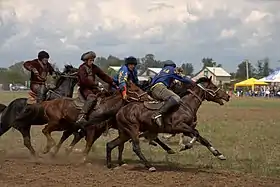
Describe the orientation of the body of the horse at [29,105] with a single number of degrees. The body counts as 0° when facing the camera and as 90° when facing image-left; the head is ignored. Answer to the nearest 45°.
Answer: approximately 270°

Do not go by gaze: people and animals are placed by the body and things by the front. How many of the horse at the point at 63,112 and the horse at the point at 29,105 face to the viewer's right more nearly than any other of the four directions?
2

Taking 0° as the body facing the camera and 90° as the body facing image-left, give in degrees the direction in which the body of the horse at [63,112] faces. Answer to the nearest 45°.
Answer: approximately 270°

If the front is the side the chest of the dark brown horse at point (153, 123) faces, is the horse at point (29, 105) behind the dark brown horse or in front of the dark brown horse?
behind

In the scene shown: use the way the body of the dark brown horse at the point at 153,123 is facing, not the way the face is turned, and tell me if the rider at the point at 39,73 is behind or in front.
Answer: behind

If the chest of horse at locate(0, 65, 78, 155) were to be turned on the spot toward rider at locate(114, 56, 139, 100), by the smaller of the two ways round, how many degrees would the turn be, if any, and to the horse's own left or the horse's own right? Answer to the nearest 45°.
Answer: approximately 45° to the horse's own right

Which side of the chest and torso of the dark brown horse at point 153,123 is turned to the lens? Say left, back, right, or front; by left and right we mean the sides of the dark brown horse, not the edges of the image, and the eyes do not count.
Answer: right

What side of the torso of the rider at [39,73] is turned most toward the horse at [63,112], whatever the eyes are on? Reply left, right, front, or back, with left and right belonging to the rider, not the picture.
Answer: front

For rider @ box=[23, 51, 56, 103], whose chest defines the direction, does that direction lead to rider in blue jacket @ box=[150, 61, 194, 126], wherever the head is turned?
yes

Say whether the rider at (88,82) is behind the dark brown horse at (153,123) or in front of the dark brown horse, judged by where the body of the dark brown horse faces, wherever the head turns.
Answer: behind
